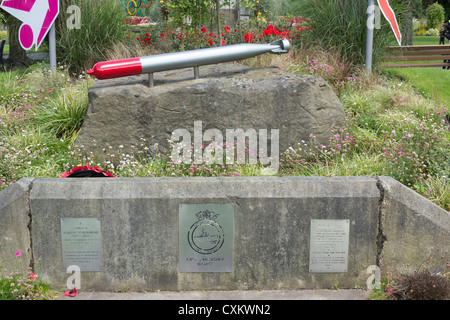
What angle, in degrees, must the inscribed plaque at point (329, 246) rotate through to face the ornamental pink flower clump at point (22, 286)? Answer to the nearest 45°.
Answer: approximately 90° to its right

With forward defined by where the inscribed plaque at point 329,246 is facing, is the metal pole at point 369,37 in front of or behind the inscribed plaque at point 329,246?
behind

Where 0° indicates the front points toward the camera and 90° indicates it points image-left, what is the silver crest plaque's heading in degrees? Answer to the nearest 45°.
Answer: approximately 0°

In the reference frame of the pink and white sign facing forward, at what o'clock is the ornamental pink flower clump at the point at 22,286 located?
The ornamental pink flower clump is roughly at 12 o'clock from the pink and white sign.

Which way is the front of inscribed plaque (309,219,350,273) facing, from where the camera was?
facing the viewer

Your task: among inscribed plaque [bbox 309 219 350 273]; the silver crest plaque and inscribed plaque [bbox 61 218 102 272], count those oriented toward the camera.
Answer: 3

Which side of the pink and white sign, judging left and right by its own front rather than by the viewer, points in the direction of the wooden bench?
left

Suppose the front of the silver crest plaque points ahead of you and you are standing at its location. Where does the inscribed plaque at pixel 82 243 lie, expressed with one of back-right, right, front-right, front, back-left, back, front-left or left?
right

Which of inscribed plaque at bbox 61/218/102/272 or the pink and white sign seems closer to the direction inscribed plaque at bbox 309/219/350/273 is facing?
the inscribed plaque

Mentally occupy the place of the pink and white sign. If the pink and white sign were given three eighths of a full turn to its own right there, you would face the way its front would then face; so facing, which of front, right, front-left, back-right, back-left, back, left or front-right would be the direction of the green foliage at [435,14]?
right

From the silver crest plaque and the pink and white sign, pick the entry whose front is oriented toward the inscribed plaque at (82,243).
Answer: the pink and white sign

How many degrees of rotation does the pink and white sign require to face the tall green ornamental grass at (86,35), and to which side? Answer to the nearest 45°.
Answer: approximately 135° to its left

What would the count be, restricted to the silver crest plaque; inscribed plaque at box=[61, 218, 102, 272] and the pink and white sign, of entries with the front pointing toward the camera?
3

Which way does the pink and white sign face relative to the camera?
toward the camera

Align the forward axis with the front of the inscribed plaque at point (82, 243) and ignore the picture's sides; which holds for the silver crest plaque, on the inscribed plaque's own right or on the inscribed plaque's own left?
on the inscribed plaque's own left
